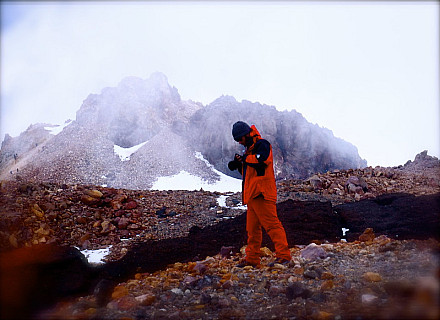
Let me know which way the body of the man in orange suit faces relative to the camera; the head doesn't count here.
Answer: to the viewer's left

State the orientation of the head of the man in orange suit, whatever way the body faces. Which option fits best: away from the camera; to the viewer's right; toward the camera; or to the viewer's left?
to the viewer's left
